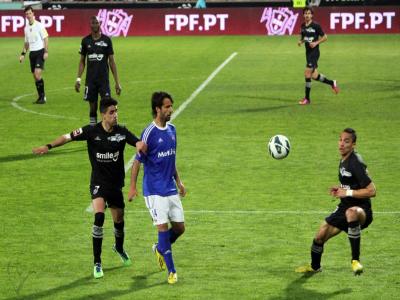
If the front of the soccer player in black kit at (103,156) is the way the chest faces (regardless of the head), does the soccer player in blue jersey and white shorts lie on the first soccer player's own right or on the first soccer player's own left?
on the first soccer player's own left

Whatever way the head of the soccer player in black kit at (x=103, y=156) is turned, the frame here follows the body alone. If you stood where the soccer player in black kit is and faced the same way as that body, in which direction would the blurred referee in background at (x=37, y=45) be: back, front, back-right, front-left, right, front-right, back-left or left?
back

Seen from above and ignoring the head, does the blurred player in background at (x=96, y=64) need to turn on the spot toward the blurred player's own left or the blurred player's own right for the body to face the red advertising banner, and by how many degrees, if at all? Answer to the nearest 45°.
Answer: approximately 180°

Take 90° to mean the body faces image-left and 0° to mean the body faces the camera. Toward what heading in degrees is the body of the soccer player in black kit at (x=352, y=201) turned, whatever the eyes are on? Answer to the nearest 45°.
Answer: approximately 45°

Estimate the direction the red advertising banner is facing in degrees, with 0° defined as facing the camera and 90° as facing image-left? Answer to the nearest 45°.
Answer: approximately 0°

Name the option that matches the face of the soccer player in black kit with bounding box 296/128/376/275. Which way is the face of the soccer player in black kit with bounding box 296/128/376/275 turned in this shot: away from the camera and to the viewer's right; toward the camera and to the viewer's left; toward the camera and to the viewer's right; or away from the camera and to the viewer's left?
toward the camera and to the viewer's left

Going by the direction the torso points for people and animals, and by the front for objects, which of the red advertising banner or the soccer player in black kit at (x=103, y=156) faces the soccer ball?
the red advertising banner

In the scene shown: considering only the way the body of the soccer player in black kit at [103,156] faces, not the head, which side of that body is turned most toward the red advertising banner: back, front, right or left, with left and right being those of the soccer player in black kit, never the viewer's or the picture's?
back
